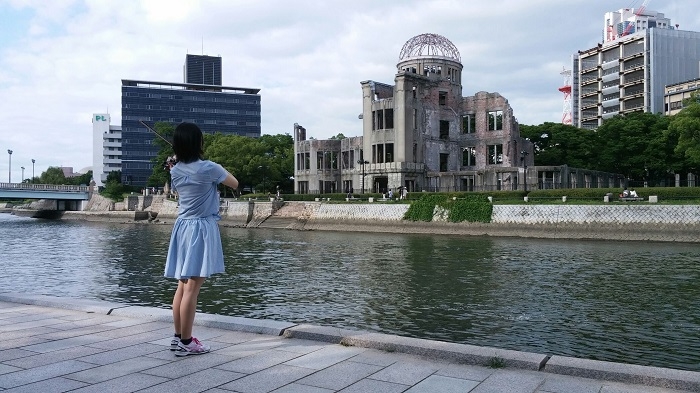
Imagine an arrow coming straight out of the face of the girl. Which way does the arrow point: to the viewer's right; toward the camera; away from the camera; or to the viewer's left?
away from the camera

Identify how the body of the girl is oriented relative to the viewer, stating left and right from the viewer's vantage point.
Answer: facing away from the viewer and to the right of the viewer

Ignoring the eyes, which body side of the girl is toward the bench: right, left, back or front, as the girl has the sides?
front

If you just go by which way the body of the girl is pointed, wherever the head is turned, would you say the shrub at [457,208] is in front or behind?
in front

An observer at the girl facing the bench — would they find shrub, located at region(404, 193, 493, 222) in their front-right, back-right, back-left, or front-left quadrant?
front-left
